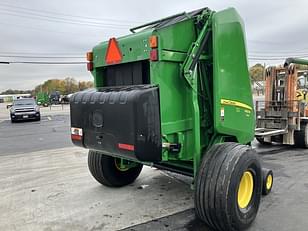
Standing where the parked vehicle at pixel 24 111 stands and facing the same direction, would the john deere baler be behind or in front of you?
in front

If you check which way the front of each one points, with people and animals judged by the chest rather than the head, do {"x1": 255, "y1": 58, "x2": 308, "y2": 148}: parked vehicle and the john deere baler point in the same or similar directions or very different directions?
very different directions

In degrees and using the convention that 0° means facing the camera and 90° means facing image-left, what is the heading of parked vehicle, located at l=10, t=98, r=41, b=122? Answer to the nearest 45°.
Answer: approximately 0°

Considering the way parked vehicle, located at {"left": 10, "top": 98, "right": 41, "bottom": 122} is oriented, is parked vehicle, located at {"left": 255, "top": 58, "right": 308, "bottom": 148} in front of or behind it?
in front

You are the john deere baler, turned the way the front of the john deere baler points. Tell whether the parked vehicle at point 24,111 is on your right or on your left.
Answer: on your left

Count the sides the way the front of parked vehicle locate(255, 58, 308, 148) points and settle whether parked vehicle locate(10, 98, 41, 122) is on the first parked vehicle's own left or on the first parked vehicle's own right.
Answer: on the first parked vehicle's own right

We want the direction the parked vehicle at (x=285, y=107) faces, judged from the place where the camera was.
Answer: facing the viewer and to the left of the viewer

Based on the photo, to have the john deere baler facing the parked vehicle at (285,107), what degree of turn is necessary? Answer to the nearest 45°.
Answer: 0° — it already faces it

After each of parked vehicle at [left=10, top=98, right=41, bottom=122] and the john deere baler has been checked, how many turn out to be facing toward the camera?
1
